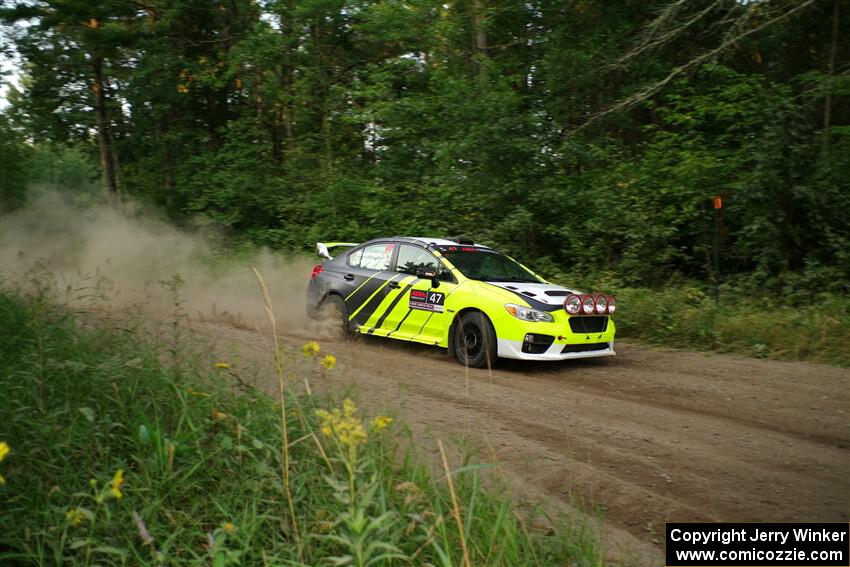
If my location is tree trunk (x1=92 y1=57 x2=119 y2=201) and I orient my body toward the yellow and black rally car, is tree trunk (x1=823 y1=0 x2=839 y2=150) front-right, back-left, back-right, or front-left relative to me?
front-left

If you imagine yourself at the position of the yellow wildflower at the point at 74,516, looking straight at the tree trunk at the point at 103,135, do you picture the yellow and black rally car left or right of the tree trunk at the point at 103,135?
right

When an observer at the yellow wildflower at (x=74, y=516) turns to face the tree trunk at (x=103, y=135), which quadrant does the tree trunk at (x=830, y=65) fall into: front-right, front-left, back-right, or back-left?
front-right

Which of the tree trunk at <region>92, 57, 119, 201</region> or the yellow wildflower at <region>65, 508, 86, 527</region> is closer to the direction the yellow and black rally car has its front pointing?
the yellow wildflower

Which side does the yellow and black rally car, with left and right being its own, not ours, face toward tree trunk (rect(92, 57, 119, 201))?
back

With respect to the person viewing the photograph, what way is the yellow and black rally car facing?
facing the viewer and to the right of the viewer

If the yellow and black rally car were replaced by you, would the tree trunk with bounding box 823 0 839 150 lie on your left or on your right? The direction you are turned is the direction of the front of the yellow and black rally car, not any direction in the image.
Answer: on your left

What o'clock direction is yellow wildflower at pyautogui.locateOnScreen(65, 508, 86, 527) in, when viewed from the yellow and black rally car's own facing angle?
The yellow wildflower is roughly at 2 o'clock from the yellow and black rally car.
